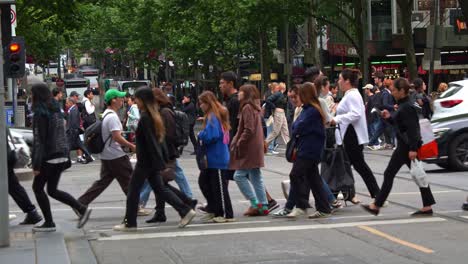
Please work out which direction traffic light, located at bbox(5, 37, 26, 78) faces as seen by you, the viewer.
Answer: facing the viewer

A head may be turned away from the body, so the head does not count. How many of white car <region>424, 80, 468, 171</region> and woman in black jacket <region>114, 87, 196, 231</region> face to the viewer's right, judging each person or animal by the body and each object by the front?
1

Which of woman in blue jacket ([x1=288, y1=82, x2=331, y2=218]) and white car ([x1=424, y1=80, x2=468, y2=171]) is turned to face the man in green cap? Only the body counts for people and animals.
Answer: the woman in blue jacket

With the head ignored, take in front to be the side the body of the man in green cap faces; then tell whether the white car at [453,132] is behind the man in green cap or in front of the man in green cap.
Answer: in front

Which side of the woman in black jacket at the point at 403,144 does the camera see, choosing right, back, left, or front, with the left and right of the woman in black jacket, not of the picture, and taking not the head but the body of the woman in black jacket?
left

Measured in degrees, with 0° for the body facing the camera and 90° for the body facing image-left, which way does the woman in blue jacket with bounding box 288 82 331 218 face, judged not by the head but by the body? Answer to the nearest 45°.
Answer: approximately 90°

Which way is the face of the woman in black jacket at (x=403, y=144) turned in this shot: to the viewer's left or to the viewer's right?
to the viewer's left

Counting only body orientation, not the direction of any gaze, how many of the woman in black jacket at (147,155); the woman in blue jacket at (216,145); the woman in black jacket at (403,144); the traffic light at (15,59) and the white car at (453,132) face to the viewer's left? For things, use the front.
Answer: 3

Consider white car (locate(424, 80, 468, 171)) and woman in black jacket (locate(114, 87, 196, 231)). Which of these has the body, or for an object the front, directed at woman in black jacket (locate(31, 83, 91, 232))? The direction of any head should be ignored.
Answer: woman in black jacket (locate(114, 87, 196, 231))
